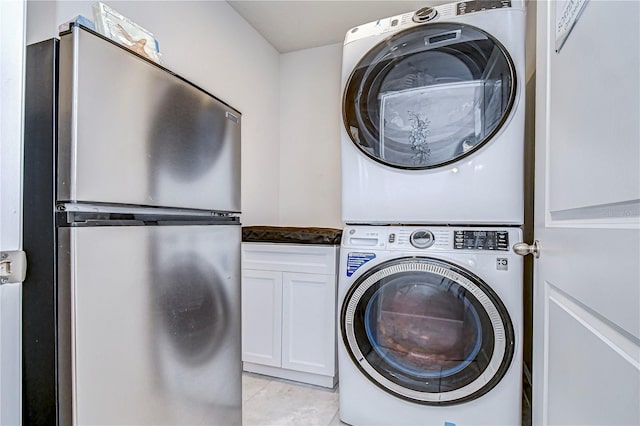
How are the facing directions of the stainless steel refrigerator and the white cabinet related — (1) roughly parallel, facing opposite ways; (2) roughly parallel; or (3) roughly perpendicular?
roughly perpendicular

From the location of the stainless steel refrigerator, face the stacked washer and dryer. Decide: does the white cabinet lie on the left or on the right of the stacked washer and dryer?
left

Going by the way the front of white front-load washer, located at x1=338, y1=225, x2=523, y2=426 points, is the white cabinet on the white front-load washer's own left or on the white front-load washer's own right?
on the white front-load washer's own right

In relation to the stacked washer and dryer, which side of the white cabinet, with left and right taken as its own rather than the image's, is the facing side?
left

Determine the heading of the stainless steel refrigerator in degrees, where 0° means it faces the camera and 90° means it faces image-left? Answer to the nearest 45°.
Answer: approximately 315°

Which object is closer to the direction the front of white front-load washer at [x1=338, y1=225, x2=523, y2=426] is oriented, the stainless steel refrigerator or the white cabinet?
the stainless steel refrigerator

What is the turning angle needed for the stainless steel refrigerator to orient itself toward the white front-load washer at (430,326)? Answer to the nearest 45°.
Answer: approximately 45° to its left

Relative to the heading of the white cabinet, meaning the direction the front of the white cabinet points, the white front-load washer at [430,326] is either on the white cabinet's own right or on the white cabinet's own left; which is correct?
on the white cabinet's own left

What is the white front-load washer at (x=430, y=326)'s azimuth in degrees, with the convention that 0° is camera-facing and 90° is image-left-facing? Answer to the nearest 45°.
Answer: approximately 0°
